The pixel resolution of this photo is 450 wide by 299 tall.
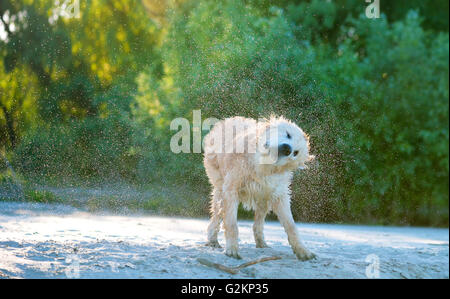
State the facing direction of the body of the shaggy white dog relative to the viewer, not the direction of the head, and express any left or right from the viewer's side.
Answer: facing the viewer and to the right of the viewer
